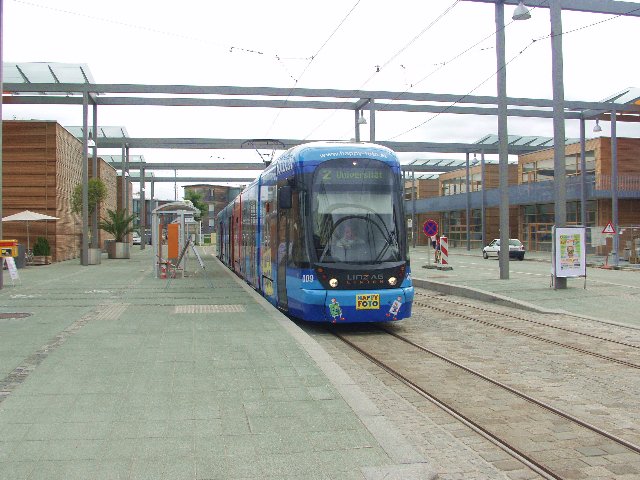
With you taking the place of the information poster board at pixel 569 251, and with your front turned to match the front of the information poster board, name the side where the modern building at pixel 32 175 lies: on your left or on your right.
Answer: on your right

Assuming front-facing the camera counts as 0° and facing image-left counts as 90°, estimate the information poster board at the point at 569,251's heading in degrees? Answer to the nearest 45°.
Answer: approximately 0°

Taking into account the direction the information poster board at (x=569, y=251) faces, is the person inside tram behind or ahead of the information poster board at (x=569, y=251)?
ahead

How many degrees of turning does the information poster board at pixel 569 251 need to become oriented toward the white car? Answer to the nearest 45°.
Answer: approximately 180°

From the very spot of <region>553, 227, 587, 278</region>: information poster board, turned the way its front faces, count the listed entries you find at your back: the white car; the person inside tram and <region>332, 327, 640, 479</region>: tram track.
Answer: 1

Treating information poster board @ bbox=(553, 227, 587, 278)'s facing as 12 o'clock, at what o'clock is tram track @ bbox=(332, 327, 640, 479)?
The tram track is roughly at 12 o'clock from the information poster board.

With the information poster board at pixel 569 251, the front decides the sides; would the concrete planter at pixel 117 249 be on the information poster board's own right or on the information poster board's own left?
on the information poster board's own right

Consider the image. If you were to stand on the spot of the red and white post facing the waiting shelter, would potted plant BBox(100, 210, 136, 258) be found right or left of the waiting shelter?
right

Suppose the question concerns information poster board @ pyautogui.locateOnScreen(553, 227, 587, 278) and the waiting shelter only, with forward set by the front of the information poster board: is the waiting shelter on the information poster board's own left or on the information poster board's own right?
on the information poster board's own right

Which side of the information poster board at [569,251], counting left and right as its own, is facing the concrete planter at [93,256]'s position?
right
